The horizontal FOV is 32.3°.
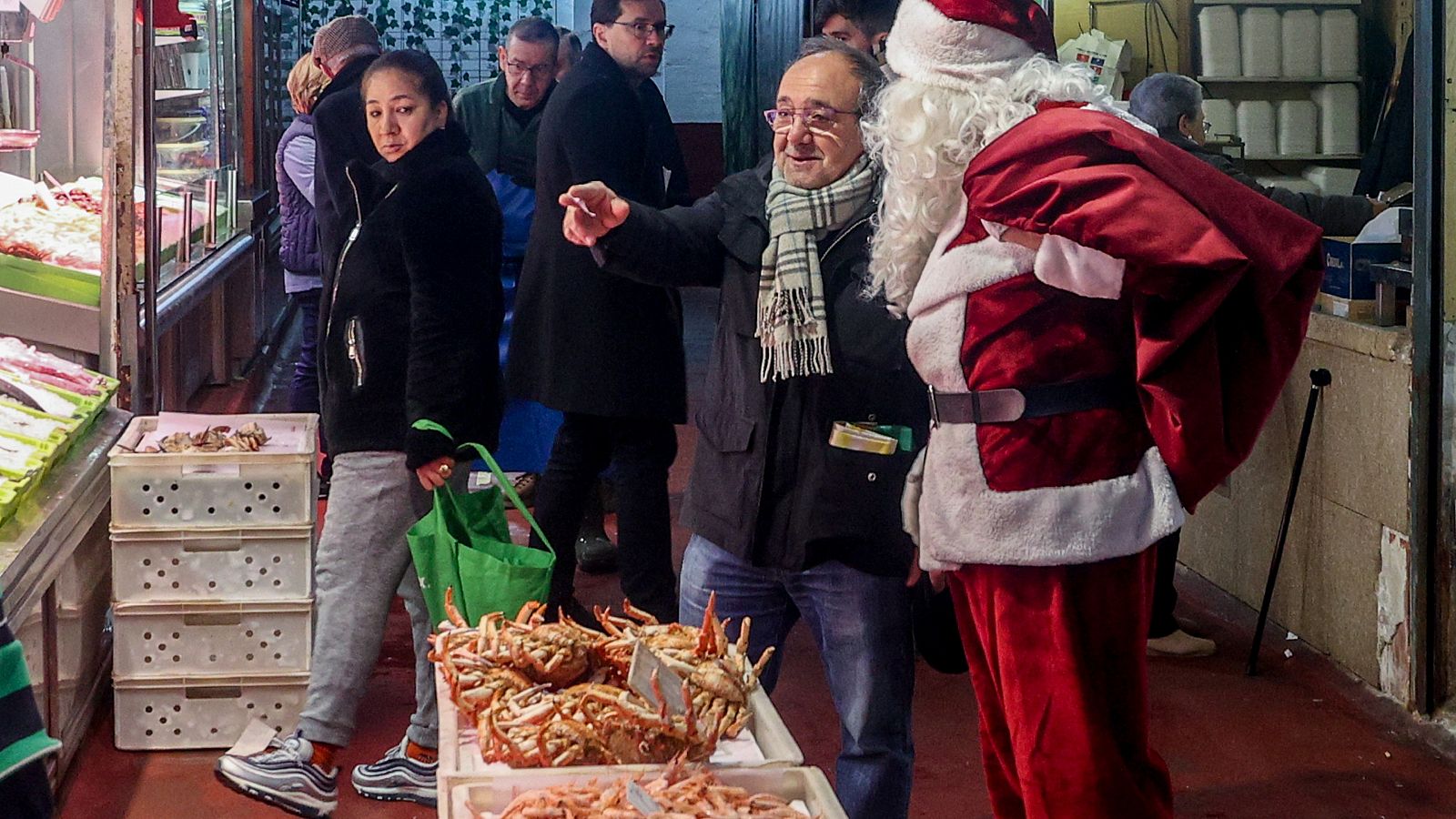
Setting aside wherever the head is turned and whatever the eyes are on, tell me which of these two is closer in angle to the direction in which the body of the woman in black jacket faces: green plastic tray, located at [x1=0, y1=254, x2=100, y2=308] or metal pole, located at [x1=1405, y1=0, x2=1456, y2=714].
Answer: the green plastic tray

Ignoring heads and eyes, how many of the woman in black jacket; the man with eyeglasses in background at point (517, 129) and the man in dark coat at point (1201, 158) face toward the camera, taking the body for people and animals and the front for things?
1

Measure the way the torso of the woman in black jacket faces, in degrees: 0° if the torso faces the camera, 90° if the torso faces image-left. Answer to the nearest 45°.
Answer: approximately 90°

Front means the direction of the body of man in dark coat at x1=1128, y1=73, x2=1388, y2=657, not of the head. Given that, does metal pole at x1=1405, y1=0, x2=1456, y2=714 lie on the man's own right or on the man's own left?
on the man's own right

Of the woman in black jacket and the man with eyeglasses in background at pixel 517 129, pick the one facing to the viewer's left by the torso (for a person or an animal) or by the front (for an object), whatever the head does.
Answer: the woman in black jacket

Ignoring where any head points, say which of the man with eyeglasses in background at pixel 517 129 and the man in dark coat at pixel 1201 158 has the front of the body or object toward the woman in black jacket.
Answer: the man with eyeglasses in background

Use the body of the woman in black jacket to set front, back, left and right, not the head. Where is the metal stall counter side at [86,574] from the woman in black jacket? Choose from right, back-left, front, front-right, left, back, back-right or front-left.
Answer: front-right

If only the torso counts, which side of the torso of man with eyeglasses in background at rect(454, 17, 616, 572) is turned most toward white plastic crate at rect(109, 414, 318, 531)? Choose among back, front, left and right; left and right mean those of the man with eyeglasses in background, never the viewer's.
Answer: front

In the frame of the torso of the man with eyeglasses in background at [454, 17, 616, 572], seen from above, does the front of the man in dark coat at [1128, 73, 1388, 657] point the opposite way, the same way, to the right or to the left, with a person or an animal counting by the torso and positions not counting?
to the left

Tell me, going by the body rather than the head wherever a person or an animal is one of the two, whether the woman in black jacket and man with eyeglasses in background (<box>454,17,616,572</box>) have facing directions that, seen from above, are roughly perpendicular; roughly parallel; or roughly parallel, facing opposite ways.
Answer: roughly perpendicular

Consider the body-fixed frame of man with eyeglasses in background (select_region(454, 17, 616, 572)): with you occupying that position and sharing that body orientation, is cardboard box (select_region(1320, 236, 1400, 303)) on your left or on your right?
on your left

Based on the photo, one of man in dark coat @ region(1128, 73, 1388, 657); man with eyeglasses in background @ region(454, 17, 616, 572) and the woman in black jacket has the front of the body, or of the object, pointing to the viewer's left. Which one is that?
the woman in black jacket

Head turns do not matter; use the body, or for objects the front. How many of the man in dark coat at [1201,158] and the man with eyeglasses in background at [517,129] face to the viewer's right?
1
